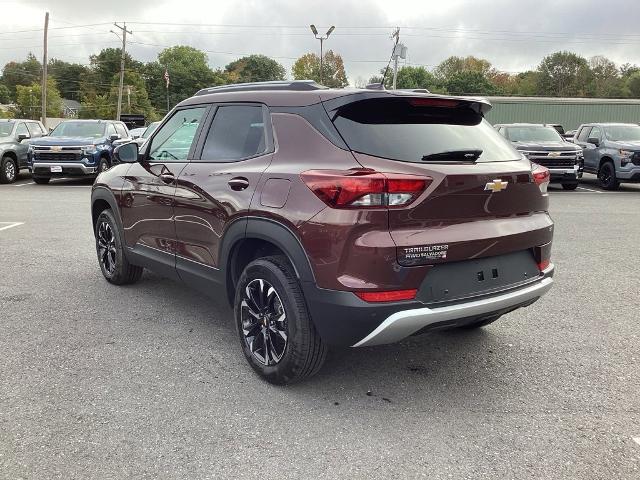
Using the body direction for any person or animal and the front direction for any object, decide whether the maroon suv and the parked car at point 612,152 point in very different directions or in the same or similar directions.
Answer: very different directions

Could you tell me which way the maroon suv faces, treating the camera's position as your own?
facing away from the viewer and to the left of the viewer

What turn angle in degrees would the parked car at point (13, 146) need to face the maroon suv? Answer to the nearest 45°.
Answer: approximately 45° to its left

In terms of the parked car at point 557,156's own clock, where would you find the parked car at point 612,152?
the parked car at point 612,152 is roughly at 9 o'clock from the parked car at point 557,156.

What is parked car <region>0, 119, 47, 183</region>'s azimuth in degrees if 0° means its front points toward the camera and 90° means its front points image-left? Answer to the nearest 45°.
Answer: approximately 45°

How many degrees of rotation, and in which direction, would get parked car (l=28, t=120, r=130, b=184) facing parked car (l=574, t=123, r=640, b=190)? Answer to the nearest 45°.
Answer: approximately 135° to its left

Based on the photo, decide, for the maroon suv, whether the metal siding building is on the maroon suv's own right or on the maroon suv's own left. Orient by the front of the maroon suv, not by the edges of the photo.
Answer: on the maroon suv's own right

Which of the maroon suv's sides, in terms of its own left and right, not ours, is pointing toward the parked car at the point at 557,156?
right

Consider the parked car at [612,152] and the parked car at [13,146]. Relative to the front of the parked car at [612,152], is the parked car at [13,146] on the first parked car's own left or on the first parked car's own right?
on the first parked car's own right

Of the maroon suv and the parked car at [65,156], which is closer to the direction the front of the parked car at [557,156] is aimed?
the maroon suv

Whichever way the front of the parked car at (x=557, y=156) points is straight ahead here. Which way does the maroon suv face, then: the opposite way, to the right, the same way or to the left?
the opposite way

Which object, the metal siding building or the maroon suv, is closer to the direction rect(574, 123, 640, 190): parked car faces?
the maroon suv

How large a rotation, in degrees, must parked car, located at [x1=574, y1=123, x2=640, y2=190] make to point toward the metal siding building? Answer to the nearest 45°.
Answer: approximately 135° to its left
